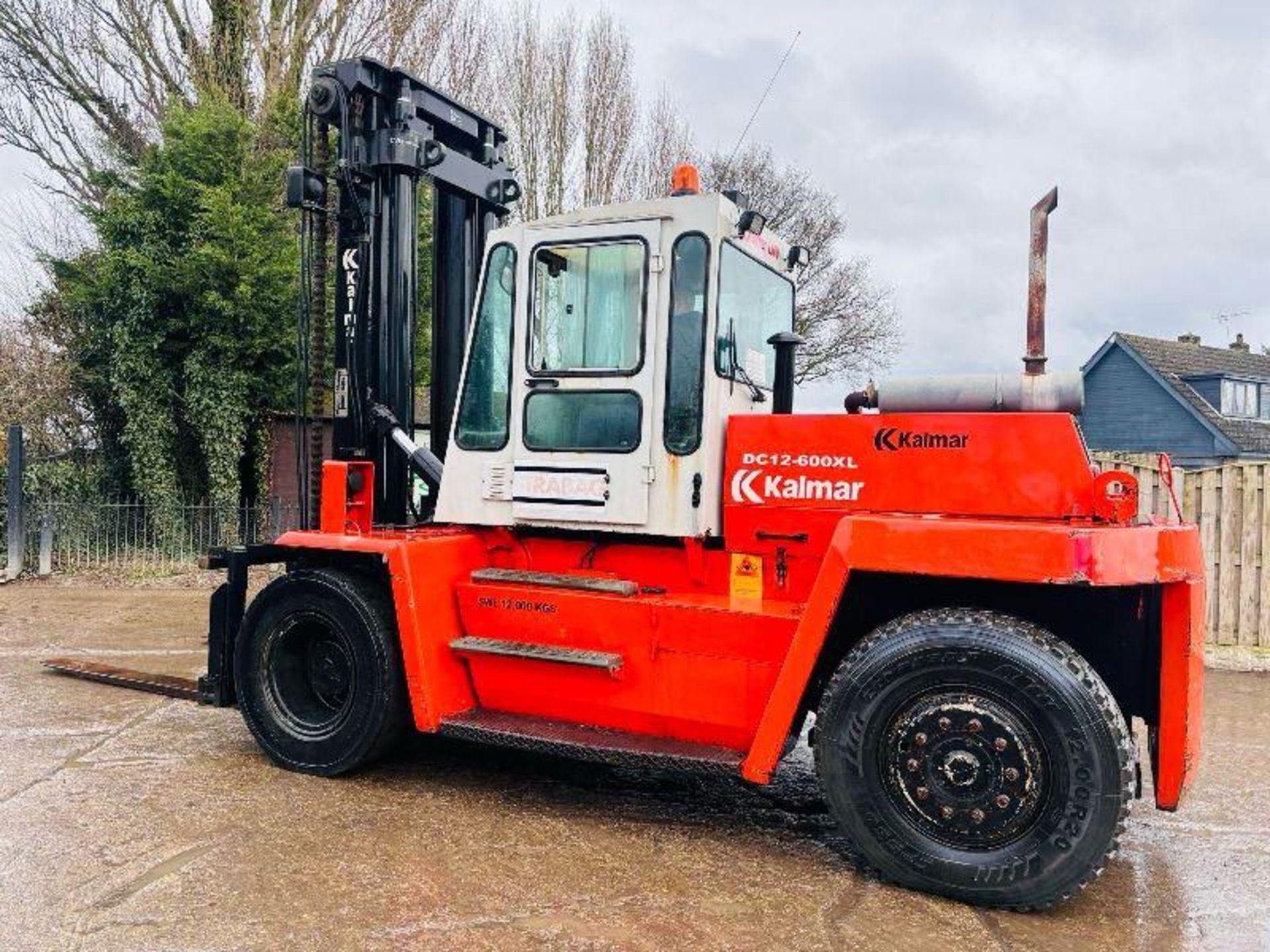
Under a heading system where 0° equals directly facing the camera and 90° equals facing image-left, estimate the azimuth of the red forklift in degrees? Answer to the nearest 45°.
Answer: approximately 135°

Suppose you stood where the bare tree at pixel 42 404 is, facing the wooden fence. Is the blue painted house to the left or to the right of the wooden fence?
left

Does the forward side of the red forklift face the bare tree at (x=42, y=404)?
yes

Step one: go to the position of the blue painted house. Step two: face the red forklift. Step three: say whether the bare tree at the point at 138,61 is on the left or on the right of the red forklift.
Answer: right

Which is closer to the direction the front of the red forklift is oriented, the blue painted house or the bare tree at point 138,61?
the bare tree

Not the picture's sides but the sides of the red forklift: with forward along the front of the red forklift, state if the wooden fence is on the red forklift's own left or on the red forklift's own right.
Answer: on the red forklift's own right

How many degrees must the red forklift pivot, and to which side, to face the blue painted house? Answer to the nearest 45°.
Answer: approximately 90° to its right

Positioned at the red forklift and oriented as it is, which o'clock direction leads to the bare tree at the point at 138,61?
The bare tree is roughly at 12 o'clock from the red forklift.
